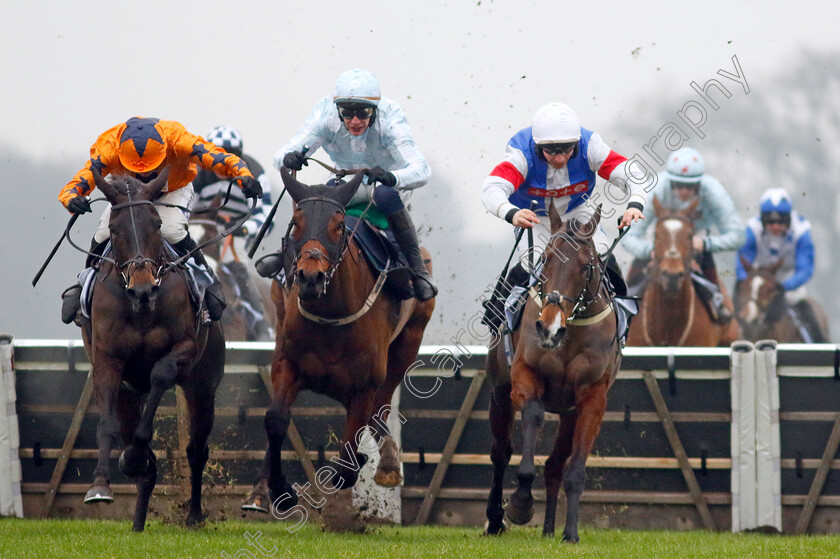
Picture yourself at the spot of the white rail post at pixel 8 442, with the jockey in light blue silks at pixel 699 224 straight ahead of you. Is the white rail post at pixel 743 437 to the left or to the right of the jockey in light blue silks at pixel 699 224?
right

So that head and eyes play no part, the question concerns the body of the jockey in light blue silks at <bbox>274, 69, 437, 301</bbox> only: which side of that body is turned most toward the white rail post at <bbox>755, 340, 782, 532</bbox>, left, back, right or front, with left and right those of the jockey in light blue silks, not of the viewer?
left

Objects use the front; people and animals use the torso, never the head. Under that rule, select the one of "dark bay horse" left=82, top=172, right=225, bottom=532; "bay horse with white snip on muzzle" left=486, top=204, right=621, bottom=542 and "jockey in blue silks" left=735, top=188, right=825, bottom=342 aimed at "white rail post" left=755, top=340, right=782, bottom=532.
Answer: the jockey in blue silks

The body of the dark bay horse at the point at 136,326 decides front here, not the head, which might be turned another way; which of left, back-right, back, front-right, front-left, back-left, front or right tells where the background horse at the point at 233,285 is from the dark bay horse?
back

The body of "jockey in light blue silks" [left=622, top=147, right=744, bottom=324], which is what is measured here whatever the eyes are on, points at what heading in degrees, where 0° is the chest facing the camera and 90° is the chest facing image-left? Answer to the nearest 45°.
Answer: approximately 0°

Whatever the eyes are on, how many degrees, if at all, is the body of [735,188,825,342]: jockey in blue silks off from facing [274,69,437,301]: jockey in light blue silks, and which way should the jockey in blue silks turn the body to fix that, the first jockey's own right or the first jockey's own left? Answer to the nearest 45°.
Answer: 0° — they already face them

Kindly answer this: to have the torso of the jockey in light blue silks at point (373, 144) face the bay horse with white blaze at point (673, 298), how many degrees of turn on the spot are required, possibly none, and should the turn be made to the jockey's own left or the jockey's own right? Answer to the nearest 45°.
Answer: approximately 135° to the jockey's own left

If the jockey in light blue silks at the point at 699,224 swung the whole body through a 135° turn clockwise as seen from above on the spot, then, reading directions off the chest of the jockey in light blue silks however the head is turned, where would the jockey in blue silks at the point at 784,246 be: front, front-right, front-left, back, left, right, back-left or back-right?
right

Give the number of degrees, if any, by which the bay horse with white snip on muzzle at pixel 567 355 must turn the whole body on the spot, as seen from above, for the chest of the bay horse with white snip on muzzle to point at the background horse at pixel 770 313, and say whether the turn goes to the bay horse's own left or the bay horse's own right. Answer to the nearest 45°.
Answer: approximately 180°

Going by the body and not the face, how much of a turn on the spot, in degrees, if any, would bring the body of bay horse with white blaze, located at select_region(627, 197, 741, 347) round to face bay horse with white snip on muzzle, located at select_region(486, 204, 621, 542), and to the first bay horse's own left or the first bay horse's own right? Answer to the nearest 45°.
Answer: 0° — it already faces it
